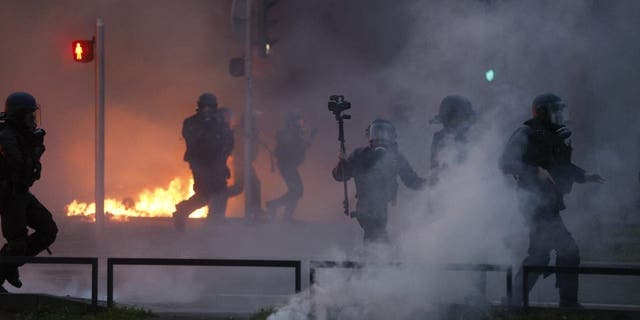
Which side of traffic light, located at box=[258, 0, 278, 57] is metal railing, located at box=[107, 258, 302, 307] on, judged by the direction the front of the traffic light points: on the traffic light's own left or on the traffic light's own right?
on the traffic light's own right

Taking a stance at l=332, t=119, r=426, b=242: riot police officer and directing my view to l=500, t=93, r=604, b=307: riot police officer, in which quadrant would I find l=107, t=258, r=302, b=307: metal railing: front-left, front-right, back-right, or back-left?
front-right
